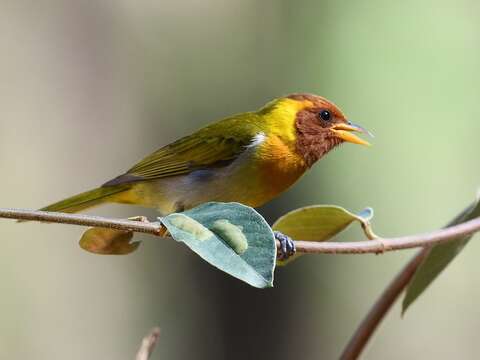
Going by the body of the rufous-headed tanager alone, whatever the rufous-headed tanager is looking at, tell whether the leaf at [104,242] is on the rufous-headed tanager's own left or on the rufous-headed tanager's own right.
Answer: on the rufous-headed tanager's own right

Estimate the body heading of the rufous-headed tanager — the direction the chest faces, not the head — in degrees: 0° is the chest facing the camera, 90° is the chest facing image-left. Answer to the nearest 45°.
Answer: approximately 270°

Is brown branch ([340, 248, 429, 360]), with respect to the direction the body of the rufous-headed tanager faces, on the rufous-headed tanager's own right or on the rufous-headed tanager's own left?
on the rufous-headed tanager's own left

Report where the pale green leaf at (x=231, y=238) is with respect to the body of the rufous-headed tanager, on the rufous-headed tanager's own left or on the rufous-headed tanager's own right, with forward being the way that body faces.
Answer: on the rufous-headed tanager's own right
